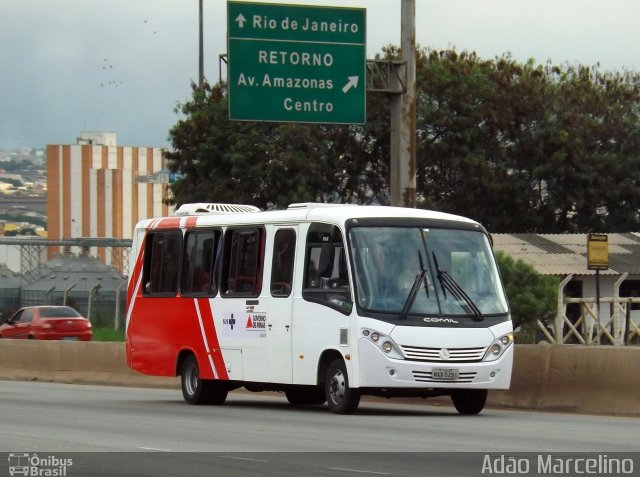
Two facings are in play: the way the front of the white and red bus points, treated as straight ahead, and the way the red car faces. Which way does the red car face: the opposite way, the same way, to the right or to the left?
the opposite way

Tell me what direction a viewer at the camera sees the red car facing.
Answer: facing away from the viewer and to the left of the viewer

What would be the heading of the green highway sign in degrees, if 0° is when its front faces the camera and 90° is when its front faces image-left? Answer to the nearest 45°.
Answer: approximately 0°

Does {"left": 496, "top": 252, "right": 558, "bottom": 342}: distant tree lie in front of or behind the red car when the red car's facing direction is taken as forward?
behind

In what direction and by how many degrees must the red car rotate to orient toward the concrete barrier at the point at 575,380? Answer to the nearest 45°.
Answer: approximately 135° to its left

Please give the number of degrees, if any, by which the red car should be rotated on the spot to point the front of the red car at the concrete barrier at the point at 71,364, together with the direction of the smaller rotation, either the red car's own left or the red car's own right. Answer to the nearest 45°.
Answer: approximately 135° to the red car's own left

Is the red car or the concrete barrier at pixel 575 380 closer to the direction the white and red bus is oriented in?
the concrete barrier

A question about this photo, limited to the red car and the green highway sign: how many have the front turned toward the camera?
1
